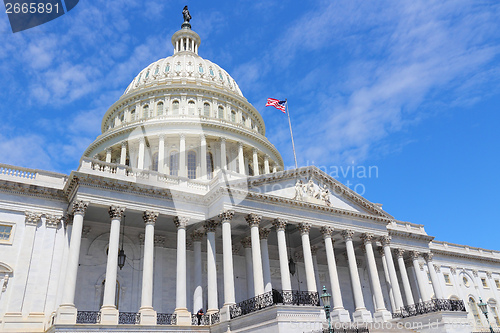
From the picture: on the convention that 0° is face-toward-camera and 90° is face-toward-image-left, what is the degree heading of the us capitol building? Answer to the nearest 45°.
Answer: approximately 315°
